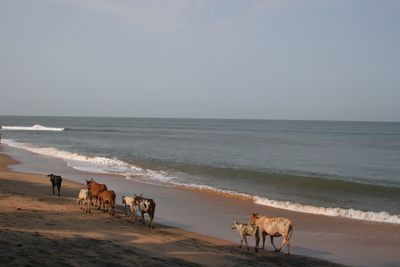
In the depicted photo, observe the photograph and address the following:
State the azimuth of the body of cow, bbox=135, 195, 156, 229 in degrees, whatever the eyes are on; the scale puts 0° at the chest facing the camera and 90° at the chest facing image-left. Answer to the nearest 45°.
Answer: approximately 135°

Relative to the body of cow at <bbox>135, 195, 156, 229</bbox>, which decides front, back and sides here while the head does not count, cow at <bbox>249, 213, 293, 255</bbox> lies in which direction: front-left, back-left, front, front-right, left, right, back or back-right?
back

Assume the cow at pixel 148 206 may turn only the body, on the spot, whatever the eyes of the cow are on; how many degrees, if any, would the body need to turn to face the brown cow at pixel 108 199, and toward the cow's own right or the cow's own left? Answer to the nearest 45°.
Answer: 0° — it already faces it

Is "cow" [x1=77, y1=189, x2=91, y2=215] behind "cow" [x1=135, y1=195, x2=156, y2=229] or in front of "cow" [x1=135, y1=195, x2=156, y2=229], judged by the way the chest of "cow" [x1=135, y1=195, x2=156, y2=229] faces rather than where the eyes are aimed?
in front
